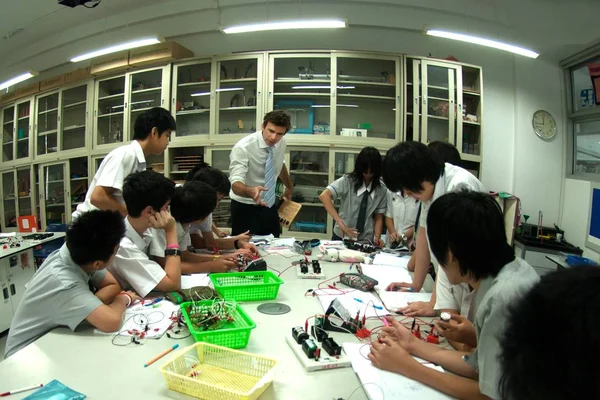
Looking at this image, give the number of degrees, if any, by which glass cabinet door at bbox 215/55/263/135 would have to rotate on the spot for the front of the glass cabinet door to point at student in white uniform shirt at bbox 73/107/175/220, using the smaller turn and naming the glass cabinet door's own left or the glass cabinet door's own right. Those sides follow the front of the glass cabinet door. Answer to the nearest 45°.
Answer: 0° — it already faces them

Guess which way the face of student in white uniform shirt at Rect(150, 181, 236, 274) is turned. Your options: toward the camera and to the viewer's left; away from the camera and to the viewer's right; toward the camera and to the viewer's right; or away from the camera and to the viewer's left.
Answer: away from the camera and to the viewer's right

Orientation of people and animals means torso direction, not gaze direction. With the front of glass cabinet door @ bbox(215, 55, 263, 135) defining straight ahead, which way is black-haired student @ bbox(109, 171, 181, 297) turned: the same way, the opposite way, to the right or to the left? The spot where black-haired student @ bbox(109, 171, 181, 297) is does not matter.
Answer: to the left

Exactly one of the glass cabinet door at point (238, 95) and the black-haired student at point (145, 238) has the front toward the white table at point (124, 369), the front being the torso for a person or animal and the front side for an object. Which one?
the glass cabinet door

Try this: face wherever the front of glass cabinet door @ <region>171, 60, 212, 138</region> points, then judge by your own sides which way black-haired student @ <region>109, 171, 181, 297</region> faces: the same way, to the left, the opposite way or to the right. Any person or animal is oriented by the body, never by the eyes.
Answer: to the left

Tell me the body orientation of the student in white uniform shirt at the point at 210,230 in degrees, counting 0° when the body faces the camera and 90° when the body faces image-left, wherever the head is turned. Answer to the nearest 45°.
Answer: approximately 270°

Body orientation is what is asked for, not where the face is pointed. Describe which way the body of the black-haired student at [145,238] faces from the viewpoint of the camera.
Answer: to the viewer's right

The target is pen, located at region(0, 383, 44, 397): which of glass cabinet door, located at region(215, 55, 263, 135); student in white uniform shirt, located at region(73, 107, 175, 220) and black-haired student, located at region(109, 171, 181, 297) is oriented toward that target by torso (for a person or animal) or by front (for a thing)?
the glass cabinet door

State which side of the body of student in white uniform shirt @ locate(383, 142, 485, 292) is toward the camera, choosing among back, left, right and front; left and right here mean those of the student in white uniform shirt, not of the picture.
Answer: left

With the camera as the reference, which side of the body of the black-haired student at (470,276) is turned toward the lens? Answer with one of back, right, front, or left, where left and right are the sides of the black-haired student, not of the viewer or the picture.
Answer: left
